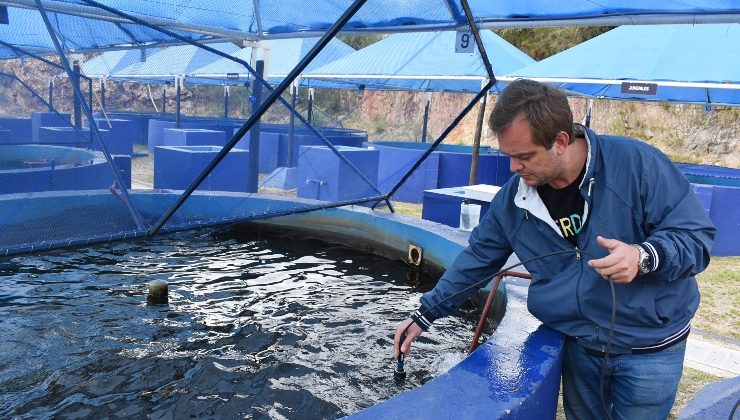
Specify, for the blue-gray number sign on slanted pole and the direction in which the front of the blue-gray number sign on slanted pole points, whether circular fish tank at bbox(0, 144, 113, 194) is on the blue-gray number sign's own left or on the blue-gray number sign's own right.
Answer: on the blue-gray number sign's own right

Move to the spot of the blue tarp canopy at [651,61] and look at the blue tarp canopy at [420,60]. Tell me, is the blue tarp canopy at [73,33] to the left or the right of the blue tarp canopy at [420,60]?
left

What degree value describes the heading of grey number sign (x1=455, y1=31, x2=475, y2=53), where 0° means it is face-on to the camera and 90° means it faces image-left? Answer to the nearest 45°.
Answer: approximately 0°

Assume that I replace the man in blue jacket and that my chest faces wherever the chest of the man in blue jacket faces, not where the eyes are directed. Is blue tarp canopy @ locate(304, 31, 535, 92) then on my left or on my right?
on my right

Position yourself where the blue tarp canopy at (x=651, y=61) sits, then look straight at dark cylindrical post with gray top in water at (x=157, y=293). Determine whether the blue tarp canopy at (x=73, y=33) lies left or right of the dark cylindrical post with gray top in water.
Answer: right

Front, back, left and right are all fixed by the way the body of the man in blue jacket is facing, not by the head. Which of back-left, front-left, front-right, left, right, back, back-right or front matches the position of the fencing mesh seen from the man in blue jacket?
right

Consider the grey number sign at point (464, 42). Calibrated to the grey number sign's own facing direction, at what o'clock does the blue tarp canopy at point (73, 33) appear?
The blue tarp canopy is roughly at 4 o'clock from the grey number sign.

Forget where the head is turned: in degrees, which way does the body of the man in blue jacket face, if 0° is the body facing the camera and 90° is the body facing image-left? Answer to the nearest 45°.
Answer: approximately 45°

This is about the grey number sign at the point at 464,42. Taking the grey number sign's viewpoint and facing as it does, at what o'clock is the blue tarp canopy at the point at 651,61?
The blue tarp canopy is roughly at 7 o'clock from the grey number sign.

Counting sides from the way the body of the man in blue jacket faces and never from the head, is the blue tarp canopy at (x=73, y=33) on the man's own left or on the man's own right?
on the man's own right

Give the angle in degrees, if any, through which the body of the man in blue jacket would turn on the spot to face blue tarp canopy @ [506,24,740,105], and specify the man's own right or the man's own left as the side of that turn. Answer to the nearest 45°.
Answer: approximately 135° to the man's own right
